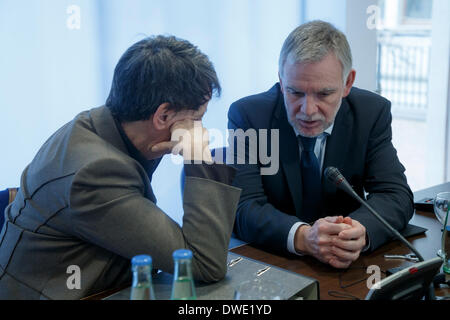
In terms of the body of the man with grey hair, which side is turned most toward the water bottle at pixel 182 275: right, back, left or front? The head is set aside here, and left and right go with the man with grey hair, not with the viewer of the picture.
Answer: front

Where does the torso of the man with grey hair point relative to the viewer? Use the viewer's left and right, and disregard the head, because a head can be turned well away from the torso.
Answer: facing the viewer

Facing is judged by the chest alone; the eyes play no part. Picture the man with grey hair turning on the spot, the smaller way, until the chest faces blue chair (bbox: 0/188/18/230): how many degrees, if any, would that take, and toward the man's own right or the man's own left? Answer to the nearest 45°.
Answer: approximately 45° to the man's own right

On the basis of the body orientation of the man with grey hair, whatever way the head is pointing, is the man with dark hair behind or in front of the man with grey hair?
in front

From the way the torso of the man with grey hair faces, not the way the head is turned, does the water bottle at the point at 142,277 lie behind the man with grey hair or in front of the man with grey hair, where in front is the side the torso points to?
in front

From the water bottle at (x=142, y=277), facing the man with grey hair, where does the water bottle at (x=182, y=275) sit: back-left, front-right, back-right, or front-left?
front-right
